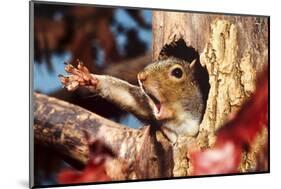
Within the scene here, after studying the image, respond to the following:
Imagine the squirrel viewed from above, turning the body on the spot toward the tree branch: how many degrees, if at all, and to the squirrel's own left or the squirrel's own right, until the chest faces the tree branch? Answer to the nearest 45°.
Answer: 0° — it already faces it

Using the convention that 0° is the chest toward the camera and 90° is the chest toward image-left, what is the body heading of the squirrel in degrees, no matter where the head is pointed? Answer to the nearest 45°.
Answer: approximately 90°
